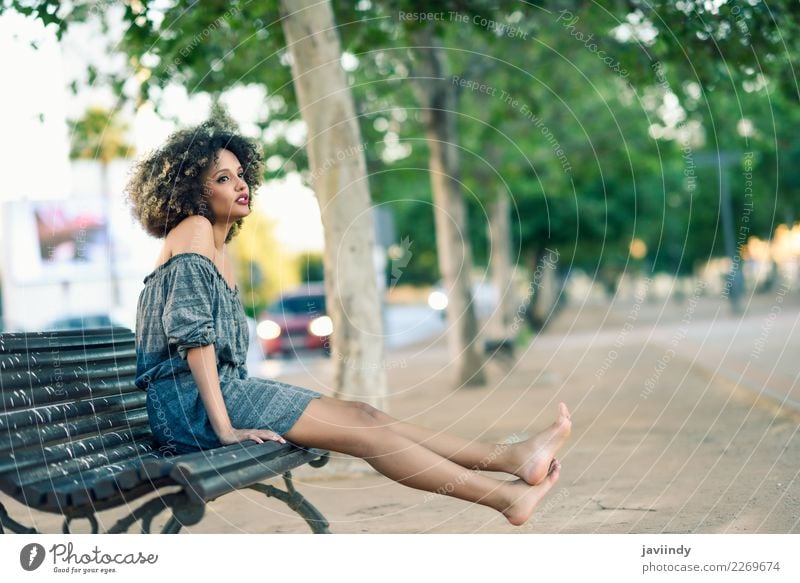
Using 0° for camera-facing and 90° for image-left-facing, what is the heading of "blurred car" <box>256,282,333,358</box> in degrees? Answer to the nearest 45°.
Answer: approximately 0°

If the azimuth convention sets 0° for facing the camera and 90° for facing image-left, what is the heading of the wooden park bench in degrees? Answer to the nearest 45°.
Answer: approximately 315°

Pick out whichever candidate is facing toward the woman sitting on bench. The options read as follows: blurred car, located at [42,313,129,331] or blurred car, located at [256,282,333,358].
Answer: blurred car, located at [256,282,333,358]

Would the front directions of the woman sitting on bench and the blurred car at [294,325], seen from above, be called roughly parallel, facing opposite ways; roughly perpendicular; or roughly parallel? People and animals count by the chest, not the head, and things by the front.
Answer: roughly perpendicular

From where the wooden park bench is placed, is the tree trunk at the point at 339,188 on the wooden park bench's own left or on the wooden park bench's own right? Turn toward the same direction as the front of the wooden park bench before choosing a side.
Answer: on the wooden park bench's own left

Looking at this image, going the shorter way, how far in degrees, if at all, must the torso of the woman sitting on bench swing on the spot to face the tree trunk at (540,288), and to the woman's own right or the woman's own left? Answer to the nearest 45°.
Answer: approximately 90° to the woman's own left

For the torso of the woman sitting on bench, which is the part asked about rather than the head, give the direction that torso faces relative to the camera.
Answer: to the viewer's right

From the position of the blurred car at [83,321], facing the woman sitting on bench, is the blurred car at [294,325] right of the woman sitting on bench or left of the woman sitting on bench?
left
